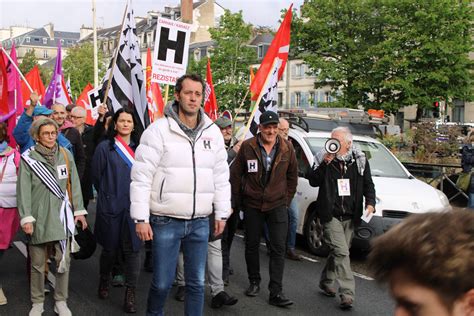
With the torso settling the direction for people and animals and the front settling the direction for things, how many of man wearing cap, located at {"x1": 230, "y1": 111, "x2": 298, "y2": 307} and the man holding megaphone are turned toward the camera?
2

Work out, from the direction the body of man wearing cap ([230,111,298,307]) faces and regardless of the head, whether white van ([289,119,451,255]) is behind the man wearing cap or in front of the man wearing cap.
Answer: behind

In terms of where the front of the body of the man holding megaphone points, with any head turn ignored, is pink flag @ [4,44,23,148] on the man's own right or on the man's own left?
on the man's own right

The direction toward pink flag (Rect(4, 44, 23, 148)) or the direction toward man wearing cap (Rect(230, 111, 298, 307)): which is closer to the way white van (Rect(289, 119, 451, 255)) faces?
the man wearing cap

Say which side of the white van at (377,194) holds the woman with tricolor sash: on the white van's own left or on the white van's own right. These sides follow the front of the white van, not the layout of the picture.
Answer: on the white van's own right

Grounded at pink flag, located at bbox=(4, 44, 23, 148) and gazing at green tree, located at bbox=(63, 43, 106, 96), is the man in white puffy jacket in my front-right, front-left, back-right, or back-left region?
back-right

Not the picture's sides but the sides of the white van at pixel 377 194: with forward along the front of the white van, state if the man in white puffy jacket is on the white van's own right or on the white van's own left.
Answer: on the white van's own right

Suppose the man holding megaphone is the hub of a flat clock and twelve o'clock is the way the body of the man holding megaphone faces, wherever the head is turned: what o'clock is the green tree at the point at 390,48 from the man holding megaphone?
The green tree is roughly at 6 o'clock from the man holding megaphone.

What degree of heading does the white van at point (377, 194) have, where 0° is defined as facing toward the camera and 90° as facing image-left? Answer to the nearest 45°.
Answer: approximately 315°

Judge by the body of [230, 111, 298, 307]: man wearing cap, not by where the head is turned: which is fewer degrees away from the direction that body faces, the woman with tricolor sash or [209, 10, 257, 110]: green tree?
the woman with tricolor sash

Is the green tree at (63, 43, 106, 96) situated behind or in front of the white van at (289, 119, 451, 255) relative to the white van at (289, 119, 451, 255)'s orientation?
behind

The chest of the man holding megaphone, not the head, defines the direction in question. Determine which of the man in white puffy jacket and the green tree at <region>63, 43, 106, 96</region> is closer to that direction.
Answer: the man in white puffy jacket
